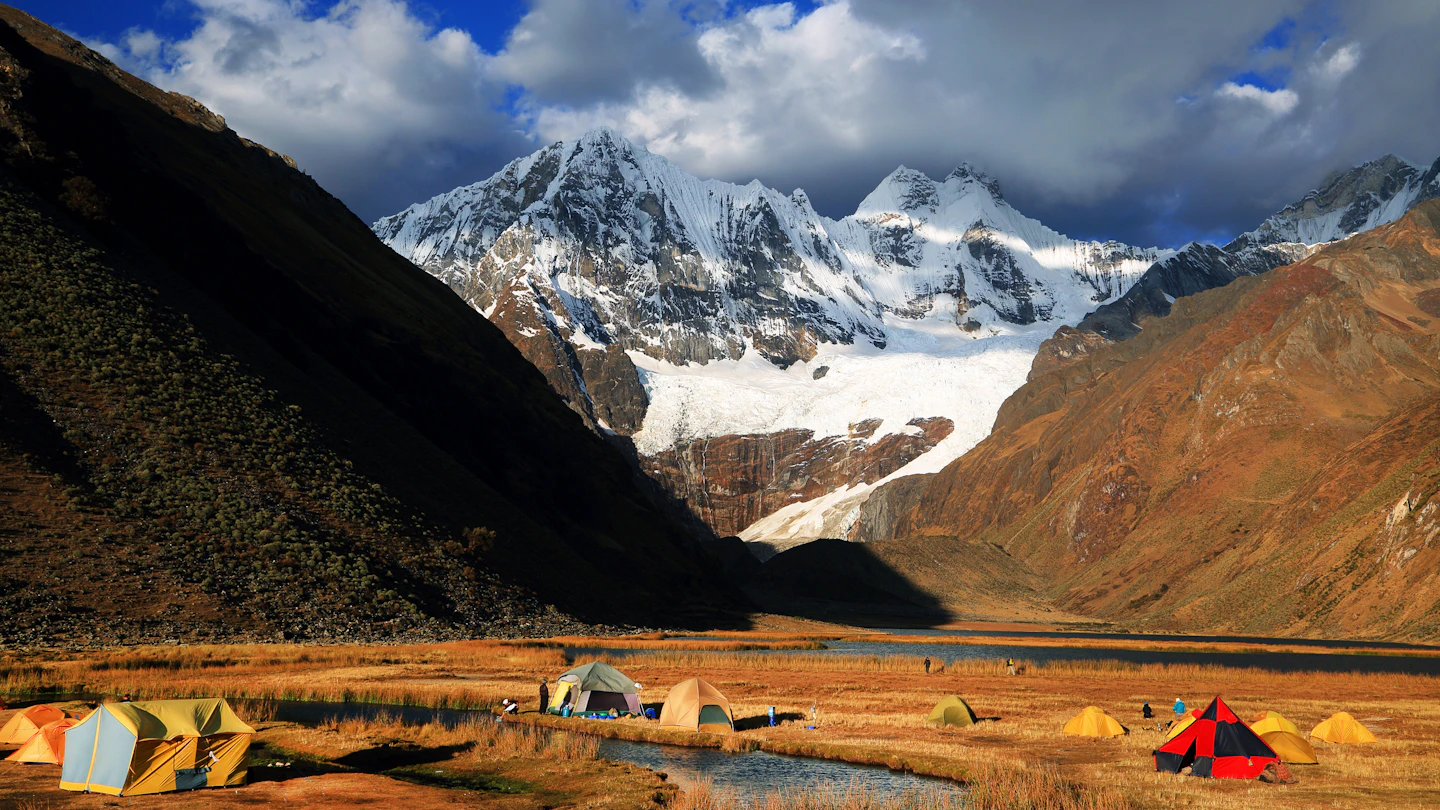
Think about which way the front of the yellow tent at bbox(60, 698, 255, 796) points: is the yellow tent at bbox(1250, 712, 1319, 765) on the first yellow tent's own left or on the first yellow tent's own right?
on the first yellow tent's own left

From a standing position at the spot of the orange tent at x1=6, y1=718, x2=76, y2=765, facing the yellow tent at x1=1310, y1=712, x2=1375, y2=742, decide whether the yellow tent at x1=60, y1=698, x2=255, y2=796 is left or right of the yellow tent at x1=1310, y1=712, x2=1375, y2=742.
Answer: right

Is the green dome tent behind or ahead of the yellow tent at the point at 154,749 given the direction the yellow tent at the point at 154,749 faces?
behind

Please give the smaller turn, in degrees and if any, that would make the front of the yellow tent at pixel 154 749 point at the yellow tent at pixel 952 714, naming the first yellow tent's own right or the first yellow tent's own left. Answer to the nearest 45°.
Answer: approximately 135° to the first yellow tent's own left

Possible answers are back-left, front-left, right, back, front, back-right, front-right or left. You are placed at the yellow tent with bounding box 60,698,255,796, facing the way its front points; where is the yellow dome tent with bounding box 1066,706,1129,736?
back-left

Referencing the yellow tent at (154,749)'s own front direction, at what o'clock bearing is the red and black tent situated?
The red and black tent is roughly at 8 o'clock from the yellow tent.

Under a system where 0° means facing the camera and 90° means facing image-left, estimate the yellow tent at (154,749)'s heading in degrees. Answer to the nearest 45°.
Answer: approximately 45°
